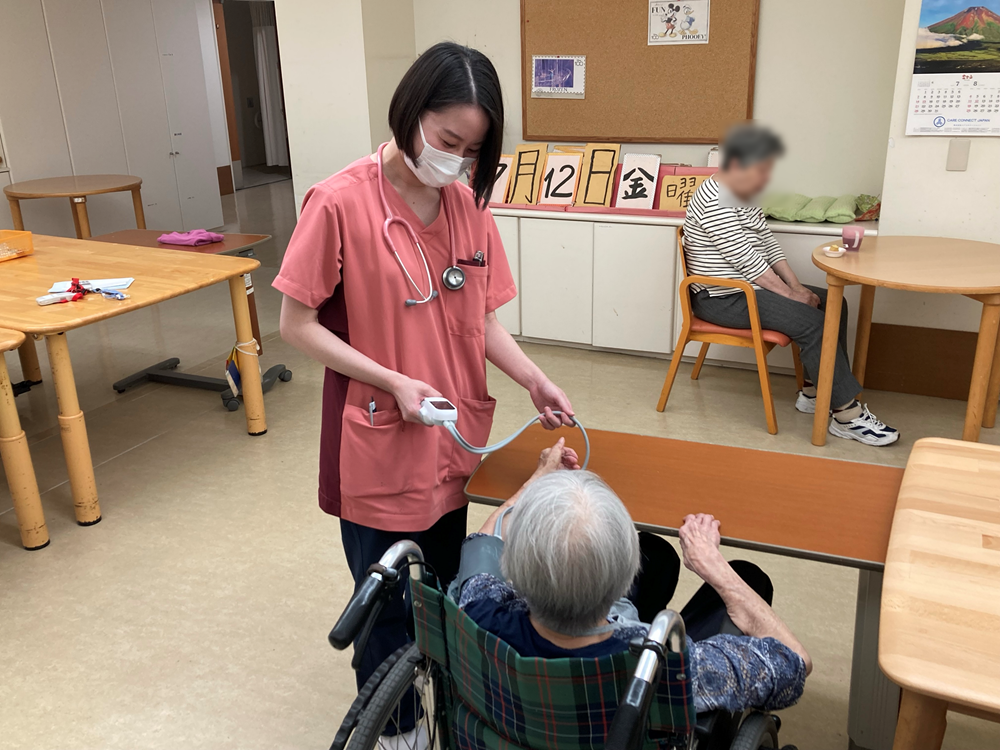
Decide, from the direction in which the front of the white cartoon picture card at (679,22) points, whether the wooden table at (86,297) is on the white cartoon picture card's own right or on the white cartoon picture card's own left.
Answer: on the white cartoon picture card's own right

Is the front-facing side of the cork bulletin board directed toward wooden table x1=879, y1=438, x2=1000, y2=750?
yes

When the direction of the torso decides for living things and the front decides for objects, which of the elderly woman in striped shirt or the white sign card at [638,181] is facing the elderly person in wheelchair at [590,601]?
the white sign card

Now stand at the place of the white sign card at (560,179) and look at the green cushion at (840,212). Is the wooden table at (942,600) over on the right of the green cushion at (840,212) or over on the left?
right

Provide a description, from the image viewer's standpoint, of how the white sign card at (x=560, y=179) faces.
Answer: facing the viewer

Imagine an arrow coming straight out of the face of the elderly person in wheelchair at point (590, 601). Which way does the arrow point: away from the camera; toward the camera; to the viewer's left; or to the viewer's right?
away from the camera

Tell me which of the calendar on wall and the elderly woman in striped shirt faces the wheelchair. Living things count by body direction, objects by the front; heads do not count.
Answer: the calendar on wall

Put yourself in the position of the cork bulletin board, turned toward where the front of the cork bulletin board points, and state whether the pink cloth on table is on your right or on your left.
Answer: on your right

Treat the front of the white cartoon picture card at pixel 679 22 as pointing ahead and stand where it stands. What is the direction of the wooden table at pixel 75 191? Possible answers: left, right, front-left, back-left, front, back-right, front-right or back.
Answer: right

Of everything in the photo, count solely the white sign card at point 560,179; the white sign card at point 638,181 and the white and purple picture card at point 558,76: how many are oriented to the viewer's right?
0

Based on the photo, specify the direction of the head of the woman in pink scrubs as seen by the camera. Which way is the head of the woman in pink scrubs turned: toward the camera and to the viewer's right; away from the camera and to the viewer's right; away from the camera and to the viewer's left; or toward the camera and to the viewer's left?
toward the camera and to the viewer's right

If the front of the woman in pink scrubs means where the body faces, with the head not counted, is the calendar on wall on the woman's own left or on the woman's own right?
on the woman's own left

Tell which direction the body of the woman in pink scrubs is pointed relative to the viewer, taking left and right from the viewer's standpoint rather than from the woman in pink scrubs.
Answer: facing the viewer and to the right of the viewer

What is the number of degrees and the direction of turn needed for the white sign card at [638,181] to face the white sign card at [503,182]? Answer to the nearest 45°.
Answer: approximately 90° to its right

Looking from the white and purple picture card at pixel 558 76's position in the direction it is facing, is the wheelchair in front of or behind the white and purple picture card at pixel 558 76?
in front

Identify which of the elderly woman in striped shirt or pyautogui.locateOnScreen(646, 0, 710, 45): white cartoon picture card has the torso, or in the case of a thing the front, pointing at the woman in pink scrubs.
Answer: the white cartoon picture card
